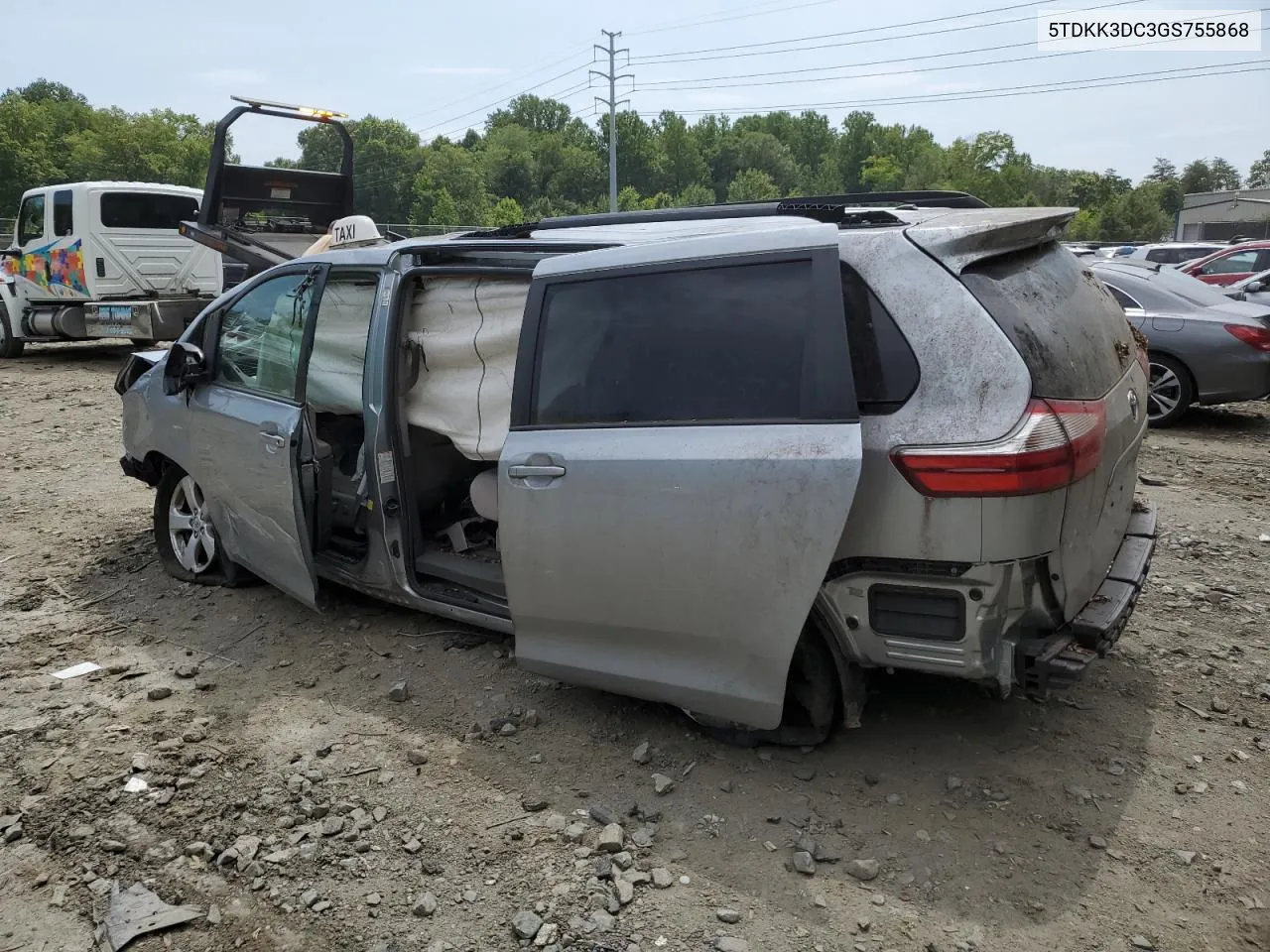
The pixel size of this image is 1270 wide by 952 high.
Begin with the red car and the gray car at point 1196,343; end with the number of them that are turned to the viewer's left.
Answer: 2

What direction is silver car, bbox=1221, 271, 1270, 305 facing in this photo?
to the viewer's left

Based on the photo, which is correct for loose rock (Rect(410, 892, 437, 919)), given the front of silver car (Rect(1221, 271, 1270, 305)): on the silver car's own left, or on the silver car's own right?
on the silver car's own left

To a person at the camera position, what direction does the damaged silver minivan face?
facing away from the viewer and to the left of the viewer

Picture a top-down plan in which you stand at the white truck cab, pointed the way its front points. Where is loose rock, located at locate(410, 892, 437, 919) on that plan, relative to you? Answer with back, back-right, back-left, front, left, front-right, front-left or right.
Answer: back-left

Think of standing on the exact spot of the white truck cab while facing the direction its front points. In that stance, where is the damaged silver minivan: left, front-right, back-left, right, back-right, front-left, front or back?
back-left

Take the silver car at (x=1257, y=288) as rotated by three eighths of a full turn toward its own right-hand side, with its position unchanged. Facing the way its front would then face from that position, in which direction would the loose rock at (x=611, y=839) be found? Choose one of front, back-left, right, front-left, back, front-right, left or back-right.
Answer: back-right

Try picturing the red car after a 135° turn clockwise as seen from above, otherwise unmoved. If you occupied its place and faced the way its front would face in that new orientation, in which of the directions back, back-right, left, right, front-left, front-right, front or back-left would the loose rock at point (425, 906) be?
back-right

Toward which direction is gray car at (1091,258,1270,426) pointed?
to the viewer's left

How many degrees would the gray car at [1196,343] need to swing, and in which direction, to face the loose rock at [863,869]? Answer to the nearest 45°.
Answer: approximately 90° to its left

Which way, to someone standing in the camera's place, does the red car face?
facing to the left of the viewer
